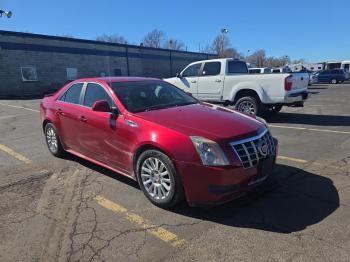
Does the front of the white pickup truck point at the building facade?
yes

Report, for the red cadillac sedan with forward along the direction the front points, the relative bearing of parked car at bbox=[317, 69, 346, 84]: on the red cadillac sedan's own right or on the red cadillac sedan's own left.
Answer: on the red cadillac sedan's own left

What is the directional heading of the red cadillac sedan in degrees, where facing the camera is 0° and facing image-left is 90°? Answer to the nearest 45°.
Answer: approximately 315°

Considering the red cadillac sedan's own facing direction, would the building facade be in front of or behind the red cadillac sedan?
behind

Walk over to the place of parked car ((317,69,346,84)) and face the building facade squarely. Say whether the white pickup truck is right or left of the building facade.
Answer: left

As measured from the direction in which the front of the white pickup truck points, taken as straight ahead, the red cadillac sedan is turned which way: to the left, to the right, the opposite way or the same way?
the opposite way

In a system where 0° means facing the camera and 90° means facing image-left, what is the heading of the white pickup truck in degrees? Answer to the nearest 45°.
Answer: approximately 135°

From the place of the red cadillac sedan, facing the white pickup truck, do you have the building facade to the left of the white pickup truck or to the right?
left

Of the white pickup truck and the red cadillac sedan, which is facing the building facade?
the white pickup truck

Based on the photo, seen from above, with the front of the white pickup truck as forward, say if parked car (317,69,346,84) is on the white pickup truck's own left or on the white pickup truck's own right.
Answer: on the white pickup truck's own right

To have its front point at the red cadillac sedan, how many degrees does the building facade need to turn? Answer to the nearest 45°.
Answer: approximately 45° to its right

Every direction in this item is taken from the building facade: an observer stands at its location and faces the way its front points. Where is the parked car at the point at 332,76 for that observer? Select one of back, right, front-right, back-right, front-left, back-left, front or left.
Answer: front-left
